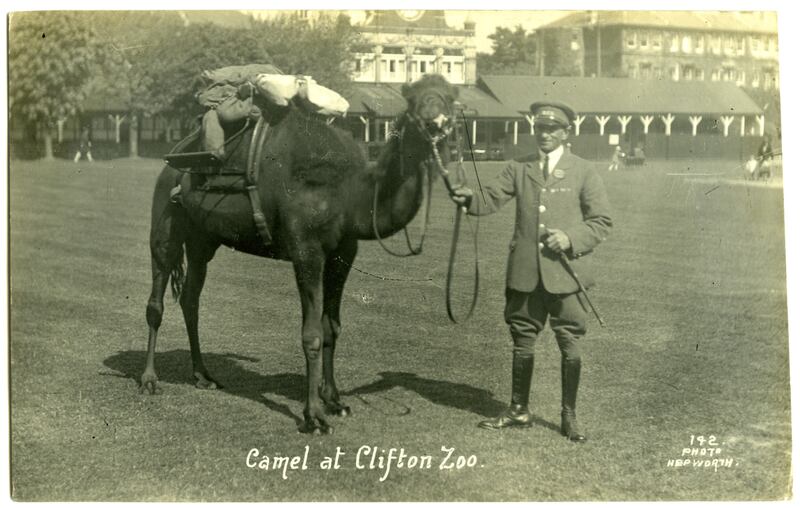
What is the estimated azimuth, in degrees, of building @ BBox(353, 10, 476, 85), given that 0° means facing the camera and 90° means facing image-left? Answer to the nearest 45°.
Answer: approximately 0°

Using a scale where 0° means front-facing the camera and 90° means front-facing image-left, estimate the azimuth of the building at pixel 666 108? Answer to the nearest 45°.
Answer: approximately 0°

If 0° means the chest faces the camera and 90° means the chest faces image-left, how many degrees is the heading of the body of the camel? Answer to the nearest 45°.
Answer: approximately 315°

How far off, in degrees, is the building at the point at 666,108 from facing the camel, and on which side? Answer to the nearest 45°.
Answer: approximately 45° to its right

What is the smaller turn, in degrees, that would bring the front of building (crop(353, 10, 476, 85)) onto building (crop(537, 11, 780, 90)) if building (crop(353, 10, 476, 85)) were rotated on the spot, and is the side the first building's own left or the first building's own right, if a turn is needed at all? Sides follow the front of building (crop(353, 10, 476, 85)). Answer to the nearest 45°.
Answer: approximately 90° to the first building's own left

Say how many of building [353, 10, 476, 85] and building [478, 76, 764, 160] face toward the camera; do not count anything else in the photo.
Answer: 2

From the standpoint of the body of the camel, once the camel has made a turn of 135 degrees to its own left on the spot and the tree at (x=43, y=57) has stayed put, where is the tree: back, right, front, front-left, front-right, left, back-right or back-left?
front-left

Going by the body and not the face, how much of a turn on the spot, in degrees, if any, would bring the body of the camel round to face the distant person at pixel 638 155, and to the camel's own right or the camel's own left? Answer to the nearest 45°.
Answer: approximately 90° to the camel's own left
